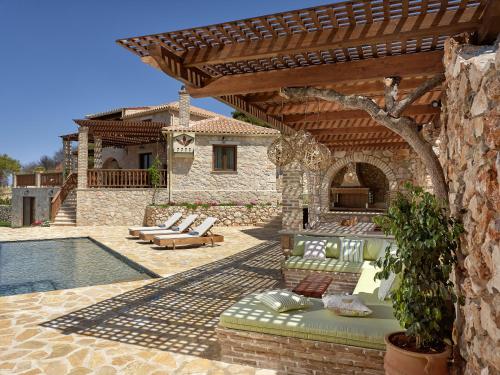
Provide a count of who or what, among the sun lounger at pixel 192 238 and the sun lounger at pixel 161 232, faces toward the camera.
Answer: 0

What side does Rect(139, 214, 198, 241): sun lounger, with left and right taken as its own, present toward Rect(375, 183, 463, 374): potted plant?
left

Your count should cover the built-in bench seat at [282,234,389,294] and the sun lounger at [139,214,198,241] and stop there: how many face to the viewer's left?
1

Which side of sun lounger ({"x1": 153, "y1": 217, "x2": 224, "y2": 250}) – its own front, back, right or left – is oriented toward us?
left

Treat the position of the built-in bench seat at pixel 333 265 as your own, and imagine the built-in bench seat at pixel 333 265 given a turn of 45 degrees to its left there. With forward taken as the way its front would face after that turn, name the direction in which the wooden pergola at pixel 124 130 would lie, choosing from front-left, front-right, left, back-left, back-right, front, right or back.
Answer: back

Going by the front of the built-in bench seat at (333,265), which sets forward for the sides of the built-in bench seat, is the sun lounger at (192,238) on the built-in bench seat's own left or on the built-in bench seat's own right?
on the built-in bench seat's own right

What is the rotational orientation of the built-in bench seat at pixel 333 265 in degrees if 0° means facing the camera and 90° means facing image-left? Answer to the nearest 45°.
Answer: approximately 0°

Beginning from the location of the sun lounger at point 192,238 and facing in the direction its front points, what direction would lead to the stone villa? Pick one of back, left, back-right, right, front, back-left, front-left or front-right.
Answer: right

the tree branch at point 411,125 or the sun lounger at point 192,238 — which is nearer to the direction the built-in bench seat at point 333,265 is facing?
the tree branch

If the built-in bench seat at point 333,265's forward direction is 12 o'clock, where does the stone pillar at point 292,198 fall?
The stone pillar is roughly at 5 o'clock from the built-in bench seat.

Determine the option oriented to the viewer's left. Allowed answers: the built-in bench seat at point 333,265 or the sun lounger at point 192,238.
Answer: the sun lounger

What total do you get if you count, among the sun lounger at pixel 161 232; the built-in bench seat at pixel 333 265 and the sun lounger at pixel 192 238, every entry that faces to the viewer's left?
2

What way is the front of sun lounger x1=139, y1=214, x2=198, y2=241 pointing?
to the viewer's left
